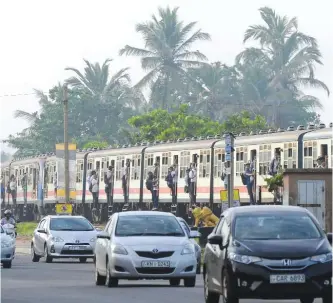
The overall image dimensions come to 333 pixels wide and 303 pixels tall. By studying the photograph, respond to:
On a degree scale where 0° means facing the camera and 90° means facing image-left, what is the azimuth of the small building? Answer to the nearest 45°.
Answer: approximately 0°

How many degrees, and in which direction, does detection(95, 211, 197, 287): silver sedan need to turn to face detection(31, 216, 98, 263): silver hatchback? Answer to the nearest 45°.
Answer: approximately 180°

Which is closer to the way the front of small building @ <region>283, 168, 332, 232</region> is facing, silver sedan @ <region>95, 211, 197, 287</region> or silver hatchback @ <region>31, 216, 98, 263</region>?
the silver sedan

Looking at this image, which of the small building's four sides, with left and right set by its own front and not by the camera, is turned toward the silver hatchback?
right

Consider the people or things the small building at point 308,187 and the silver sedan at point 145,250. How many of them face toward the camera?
2
